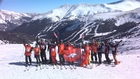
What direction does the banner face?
toward the camera
